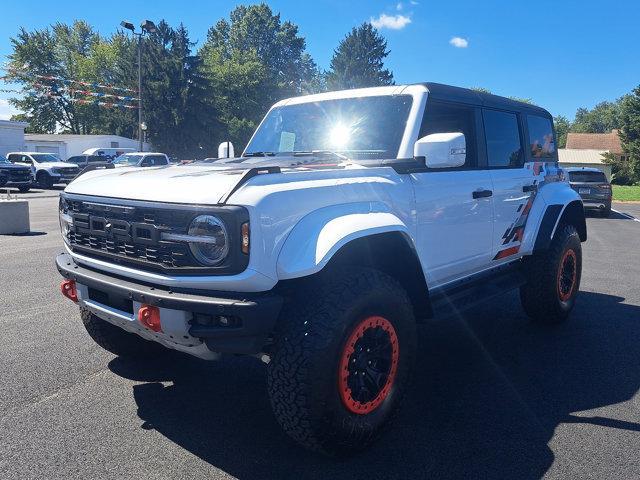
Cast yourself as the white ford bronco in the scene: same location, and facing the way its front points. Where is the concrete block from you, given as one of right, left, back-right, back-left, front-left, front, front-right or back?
right

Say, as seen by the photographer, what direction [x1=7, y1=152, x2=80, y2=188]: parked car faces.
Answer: facing the viewer and to the right of the viewer

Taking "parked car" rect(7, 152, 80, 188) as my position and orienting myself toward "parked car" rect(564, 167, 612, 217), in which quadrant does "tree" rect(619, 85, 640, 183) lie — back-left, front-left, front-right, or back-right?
front-left

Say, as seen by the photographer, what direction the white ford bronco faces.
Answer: facing the viewer and to the left of the viewer

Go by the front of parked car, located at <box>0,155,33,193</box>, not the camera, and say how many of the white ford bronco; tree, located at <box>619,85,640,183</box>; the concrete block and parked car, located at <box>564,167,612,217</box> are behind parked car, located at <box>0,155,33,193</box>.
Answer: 0

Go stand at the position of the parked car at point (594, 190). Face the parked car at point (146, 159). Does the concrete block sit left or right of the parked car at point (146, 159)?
left

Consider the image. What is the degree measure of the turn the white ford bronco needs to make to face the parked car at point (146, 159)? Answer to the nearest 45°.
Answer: approximately 135° to its right

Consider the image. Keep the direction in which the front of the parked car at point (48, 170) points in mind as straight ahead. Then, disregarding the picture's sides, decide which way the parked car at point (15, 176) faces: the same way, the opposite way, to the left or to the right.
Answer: the same way

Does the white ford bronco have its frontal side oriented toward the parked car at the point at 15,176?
no
